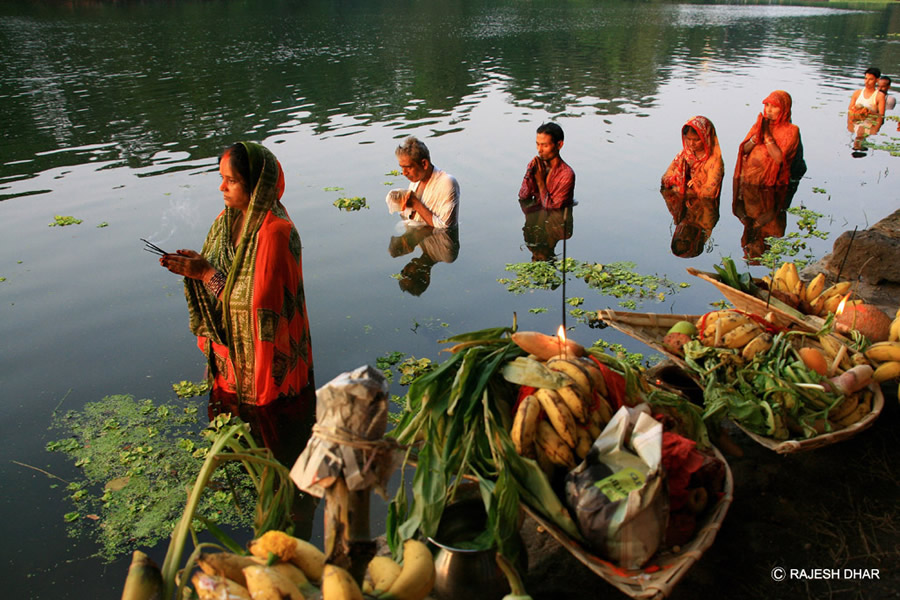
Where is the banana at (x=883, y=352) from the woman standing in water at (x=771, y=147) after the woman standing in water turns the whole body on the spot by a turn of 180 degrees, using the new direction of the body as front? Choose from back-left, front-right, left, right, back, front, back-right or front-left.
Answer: back-right

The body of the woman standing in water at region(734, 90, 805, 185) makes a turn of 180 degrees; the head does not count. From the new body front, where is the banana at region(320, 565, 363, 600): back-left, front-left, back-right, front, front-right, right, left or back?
back-right

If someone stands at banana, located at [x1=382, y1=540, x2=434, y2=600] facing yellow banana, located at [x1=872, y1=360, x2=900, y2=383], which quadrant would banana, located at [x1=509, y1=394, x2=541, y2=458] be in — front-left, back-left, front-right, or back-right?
front-left

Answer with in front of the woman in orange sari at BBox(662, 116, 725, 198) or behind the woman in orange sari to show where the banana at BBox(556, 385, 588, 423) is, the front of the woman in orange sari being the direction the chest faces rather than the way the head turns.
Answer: in front

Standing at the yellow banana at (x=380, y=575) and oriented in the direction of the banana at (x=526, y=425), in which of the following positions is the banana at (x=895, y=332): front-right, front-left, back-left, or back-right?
front-right

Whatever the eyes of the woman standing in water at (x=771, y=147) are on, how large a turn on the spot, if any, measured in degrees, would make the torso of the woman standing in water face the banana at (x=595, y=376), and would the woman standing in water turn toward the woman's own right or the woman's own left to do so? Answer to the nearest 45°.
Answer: approximately 45° to the woman's own left

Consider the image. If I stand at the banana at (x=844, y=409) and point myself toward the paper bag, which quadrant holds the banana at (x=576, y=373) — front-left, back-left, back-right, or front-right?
front-right

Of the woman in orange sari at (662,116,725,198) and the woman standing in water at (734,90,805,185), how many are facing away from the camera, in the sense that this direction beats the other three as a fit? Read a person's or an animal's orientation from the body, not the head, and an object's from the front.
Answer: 0

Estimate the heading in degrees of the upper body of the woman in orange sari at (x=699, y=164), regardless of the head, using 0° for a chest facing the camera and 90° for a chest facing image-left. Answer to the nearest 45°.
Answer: approximately 45°

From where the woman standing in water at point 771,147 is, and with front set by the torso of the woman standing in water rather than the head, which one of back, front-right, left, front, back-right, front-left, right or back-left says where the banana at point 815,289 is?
front-left

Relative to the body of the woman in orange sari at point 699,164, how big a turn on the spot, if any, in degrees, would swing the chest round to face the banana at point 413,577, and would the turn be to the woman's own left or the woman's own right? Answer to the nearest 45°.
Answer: approximately 45° to the woman's own left

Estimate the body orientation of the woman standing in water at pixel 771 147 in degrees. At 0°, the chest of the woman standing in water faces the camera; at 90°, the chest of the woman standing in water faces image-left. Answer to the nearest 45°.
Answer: approximately 45°

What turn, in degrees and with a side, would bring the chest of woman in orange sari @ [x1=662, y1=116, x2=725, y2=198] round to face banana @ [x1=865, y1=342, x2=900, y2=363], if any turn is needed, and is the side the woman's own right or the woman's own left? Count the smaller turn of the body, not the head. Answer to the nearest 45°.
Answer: approximately 45° to the woman's own left
